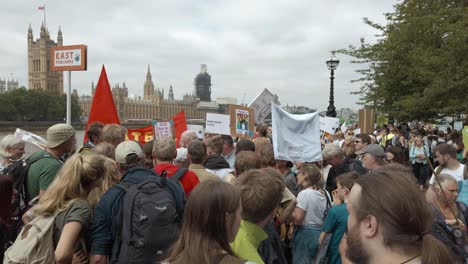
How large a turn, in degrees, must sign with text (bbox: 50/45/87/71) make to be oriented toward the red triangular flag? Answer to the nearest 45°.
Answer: approximately 90° to its left

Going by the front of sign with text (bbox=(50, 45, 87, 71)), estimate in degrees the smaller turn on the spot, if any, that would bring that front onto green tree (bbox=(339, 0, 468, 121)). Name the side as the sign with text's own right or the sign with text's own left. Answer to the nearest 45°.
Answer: approximately 90° to the sign with text's own left

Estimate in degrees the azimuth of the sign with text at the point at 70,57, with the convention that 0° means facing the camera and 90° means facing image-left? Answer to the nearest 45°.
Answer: approximately 0°

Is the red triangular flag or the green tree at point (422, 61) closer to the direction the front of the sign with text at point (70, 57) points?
the red triangular flag

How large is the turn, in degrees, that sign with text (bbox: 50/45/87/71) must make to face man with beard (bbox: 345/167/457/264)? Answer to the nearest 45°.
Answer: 0° — it already faces them

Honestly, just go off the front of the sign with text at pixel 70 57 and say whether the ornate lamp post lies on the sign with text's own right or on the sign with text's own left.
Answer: on the sign with text's own left

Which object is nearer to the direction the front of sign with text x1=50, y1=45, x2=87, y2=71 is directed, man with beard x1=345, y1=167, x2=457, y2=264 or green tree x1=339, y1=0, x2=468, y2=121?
the man with beard
